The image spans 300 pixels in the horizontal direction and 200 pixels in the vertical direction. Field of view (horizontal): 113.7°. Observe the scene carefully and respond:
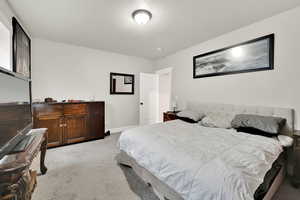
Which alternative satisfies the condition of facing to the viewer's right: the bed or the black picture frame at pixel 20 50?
the black picture frame

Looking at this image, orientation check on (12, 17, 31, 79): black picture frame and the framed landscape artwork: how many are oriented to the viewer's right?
1

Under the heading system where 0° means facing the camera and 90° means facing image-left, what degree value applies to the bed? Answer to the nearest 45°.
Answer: approximately 45°

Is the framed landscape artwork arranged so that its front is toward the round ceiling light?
yes

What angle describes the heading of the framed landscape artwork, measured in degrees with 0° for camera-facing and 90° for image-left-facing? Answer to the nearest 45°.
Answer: approximately 45°

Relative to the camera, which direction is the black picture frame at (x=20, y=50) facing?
to the viewer's right
